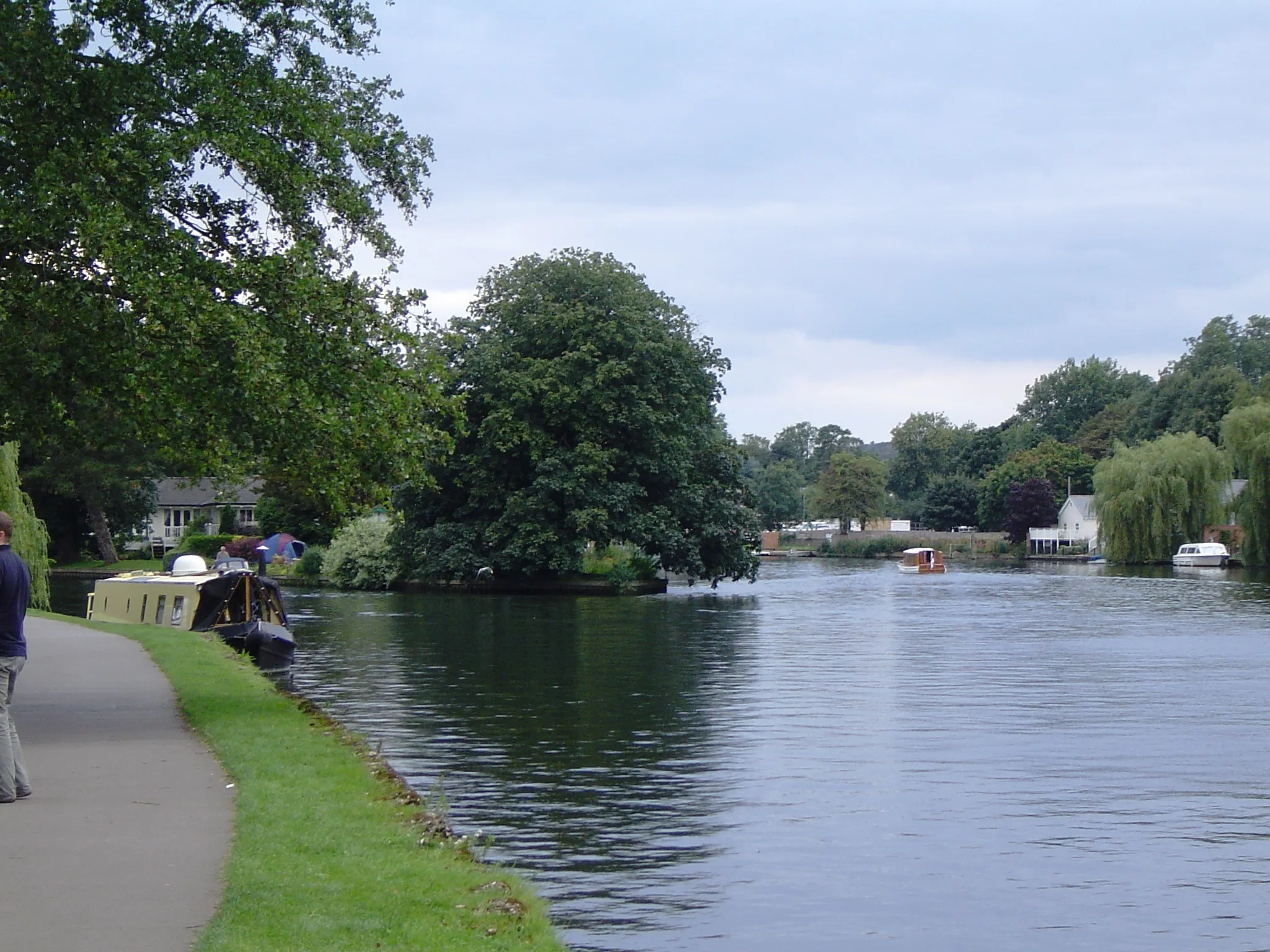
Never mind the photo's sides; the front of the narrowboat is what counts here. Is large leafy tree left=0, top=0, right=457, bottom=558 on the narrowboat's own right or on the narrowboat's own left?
on the narrowboat's own right

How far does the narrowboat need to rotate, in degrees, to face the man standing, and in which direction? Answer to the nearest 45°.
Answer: approximately 45° to its right

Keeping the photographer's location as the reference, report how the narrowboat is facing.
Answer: facing the viewer and to the right of the viewer
